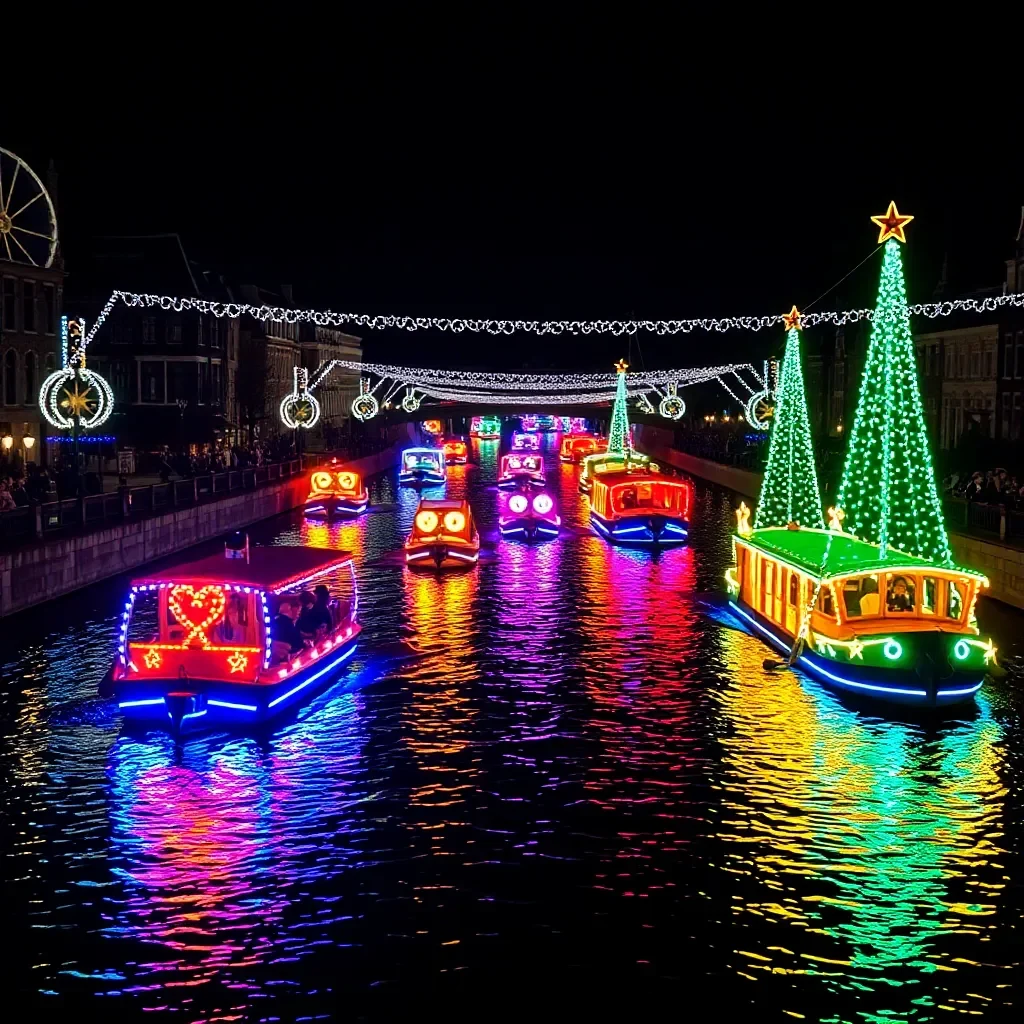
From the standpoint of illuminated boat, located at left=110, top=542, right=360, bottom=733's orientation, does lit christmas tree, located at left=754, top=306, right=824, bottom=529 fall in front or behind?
behind

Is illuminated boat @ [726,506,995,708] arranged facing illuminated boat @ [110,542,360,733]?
no

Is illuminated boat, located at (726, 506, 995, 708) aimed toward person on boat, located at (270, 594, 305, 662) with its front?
no

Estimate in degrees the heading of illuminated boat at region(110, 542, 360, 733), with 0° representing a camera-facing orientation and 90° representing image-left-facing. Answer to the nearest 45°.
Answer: approximately 45°

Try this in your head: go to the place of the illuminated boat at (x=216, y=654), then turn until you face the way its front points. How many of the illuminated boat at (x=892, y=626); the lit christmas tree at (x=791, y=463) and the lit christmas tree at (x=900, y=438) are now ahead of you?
0

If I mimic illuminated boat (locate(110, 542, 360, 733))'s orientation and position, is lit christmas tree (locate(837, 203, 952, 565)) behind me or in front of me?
behind

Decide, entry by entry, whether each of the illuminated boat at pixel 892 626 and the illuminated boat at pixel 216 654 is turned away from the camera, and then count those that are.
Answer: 0

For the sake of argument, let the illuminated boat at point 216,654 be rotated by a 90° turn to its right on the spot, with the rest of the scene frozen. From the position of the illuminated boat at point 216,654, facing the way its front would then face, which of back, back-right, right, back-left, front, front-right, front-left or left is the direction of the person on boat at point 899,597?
back-right
